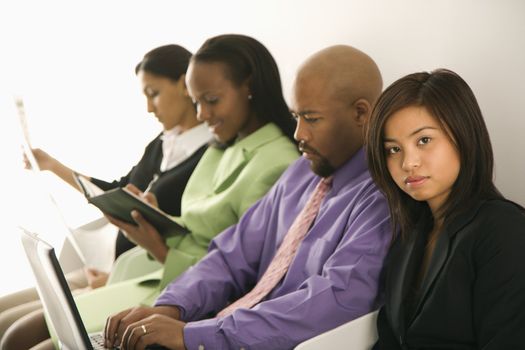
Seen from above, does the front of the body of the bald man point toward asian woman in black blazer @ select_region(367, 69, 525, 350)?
no

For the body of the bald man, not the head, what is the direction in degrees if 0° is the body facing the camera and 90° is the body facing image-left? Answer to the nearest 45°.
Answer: approximately 45°

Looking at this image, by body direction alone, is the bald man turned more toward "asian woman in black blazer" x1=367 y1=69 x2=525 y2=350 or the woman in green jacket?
the woman in green jacket

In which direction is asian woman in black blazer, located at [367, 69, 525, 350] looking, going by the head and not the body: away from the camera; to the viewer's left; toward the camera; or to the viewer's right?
toward the camera

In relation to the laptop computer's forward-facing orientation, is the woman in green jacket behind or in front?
in front

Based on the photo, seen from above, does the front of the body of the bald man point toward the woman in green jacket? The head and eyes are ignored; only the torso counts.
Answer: no

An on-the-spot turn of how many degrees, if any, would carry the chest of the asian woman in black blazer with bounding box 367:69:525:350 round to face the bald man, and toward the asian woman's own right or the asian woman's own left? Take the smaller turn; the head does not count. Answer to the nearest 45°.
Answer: approximately 90° to the asian woman's own right

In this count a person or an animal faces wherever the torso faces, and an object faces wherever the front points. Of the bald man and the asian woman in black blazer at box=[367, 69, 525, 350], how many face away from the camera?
0

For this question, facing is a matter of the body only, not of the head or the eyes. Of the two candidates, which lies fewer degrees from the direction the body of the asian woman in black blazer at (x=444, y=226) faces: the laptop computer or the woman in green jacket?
the laptop computer

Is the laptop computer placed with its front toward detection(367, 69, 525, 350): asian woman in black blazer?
no

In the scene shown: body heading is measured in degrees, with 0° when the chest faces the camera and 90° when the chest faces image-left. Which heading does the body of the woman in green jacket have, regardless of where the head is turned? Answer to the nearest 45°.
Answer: approximately 45°

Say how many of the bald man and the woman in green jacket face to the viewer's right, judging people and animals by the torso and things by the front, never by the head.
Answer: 0

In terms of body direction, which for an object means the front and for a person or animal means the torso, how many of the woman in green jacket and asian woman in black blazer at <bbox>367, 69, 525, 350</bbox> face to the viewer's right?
0

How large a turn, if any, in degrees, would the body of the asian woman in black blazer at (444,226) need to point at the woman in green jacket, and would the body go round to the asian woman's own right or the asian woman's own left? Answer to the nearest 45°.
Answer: approximately 90° to the asian woman's own right

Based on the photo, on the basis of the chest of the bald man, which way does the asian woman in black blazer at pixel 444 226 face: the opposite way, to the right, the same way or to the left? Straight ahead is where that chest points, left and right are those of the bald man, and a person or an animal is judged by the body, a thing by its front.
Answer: the same way

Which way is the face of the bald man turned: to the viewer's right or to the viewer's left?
to the viewer's left

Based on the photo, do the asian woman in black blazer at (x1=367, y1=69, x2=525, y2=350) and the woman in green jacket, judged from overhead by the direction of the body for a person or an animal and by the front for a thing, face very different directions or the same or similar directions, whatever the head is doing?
same or similar directions

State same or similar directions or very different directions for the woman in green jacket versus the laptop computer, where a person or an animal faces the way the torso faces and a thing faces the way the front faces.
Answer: very different directions

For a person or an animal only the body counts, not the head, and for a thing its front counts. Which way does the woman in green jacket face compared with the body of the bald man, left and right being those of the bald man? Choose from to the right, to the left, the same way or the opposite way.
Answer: the same way
